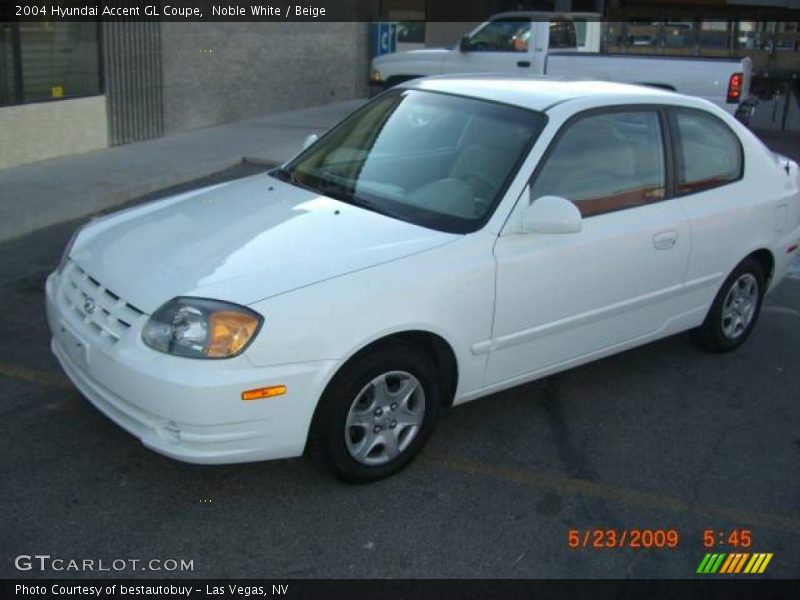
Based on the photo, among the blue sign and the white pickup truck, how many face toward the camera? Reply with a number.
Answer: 1

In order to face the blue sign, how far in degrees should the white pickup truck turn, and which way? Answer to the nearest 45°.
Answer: approximately 45° to its right

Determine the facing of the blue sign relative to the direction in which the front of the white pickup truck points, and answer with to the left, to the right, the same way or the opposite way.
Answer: to the left

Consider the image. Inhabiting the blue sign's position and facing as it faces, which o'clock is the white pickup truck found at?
The white pickup truck is roughly at 11 o'clock from the blue sign.

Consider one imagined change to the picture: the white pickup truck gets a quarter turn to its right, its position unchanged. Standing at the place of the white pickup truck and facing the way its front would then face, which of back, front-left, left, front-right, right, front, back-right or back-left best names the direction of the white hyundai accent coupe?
back

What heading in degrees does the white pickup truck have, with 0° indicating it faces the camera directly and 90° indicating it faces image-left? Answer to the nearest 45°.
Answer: approximately 90°
